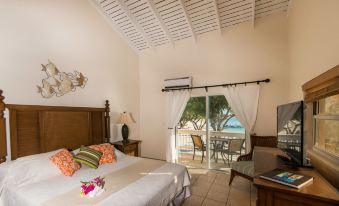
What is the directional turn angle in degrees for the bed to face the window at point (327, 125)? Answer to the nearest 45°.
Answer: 0° — it already faces it

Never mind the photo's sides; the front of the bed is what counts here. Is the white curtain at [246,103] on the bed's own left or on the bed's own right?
on the bed's own left

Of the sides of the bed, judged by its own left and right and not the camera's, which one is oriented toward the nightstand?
left

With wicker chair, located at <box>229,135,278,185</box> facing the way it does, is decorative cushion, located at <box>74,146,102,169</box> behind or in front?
in front

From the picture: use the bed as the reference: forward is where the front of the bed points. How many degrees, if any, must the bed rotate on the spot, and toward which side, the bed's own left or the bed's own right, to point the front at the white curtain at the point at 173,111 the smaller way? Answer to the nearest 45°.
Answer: approximately 90° to the bed's own left

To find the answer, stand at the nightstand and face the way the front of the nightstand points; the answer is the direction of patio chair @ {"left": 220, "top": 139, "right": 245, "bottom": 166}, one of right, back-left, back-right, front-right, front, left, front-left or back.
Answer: front-left

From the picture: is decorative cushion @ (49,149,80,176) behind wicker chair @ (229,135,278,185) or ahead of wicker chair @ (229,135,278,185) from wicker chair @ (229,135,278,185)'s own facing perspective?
ahead

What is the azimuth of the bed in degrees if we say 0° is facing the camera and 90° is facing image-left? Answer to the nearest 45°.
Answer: approximately 315°
